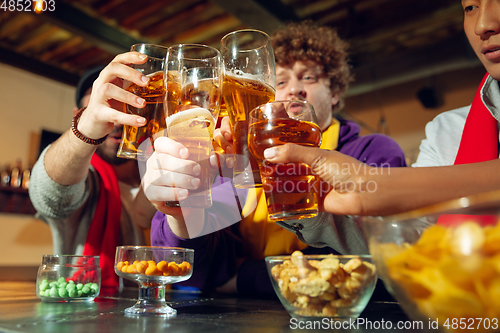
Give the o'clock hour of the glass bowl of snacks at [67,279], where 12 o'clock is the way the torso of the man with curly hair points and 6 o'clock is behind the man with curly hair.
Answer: The glass bowl of snacks is roughly at 12 o'clock from the man with curly hair.

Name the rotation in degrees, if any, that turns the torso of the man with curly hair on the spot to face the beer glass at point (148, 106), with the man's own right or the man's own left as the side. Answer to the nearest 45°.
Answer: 0° — they already face it

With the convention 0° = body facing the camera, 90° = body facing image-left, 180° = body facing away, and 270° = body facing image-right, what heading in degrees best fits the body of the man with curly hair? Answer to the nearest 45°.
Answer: approximately 45°

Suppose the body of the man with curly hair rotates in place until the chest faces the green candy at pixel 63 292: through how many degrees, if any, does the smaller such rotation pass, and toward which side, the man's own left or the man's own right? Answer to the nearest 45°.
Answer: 0° — they already face it

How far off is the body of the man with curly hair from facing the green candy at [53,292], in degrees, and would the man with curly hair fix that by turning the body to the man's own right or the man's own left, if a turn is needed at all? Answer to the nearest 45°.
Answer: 0° — they already face it
